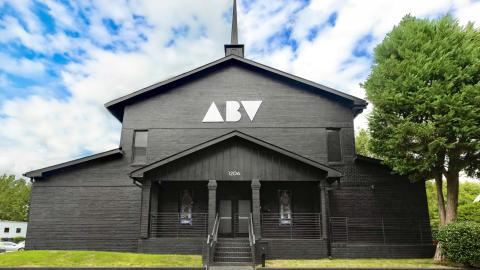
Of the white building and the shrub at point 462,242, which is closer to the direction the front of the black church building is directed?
the shrub

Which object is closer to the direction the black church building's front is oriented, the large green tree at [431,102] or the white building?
the large green tree

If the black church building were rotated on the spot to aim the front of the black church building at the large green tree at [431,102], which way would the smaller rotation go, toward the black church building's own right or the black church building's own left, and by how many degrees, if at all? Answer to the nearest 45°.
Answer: approximately 45° to the black church building's own left

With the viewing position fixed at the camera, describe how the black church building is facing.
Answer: facing the viewer

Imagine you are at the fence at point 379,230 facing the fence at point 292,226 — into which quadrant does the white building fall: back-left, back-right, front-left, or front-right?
front-right

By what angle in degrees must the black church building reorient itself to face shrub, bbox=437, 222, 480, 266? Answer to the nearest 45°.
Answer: approximately 45° to its left

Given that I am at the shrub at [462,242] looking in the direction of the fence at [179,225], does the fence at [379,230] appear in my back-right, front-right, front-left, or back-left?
front-right

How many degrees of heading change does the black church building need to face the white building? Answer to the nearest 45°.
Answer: approximately 135° to its right
